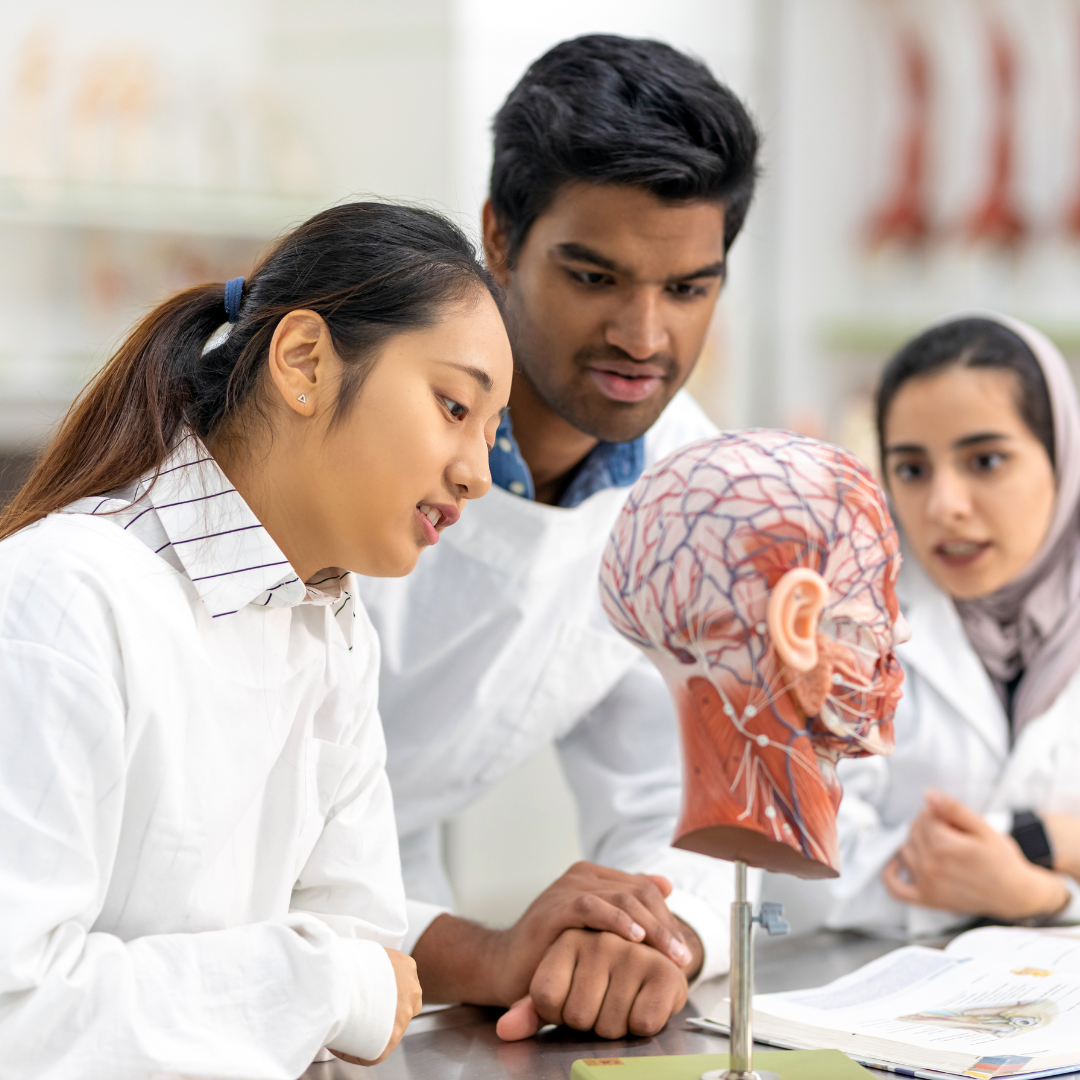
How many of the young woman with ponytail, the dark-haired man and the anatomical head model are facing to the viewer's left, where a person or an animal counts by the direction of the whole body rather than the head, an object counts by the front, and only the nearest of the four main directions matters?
0

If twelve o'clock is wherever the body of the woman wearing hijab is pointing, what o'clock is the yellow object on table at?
The yellow object on table is roughly at 11 o'clock from the woman wearing hijab.

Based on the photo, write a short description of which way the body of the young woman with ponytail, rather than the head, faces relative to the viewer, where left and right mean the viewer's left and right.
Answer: facing the viewer and to the right of the viewer

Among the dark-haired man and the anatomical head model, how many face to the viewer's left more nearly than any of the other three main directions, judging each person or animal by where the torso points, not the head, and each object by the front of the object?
0

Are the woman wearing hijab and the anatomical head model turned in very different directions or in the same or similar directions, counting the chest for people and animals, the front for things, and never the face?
very different directions

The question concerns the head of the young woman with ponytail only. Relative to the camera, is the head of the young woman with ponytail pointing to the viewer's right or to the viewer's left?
to the viewer's right

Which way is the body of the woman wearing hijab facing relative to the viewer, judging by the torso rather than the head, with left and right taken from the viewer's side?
facing the viewer and to the left of the viewer

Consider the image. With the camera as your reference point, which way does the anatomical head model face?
facing away from the viewer and to the right of the viewer

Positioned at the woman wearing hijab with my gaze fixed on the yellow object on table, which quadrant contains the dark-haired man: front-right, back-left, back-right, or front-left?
front-right

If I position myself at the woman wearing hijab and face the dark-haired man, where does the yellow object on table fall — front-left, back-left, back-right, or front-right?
front-left

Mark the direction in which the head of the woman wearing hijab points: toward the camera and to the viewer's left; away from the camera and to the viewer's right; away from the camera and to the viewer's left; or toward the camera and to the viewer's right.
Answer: toward the camera and to the viewer's left
